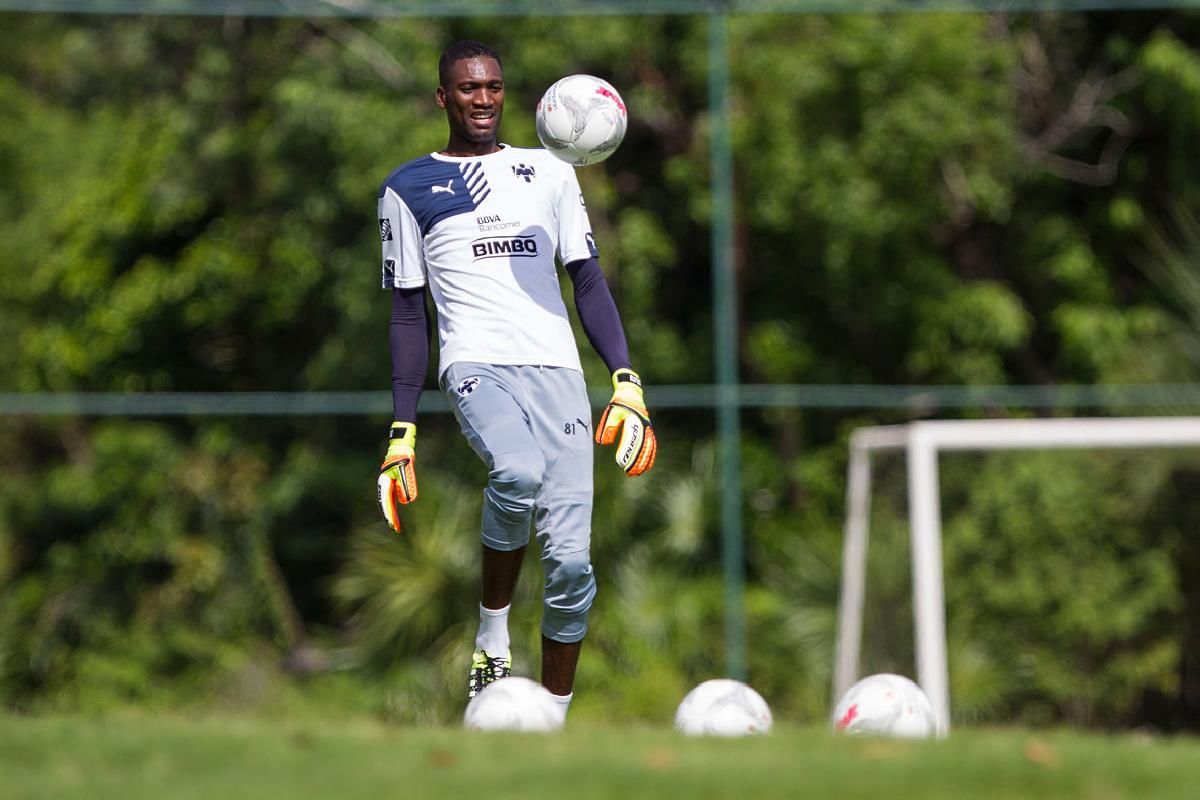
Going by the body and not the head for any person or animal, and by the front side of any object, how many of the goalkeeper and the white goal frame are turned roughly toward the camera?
2

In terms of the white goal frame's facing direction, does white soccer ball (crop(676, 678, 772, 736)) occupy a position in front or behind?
in front

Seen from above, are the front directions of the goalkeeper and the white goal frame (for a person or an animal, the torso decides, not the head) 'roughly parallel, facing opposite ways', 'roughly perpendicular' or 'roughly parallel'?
roughly parallel

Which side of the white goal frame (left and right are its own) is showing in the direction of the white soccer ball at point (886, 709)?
front

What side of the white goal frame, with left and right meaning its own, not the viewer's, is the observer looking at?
front

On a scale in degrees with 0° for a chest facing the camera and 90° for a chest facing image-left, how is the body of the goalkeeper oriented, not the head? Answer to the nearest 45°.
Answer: approximately 0°
